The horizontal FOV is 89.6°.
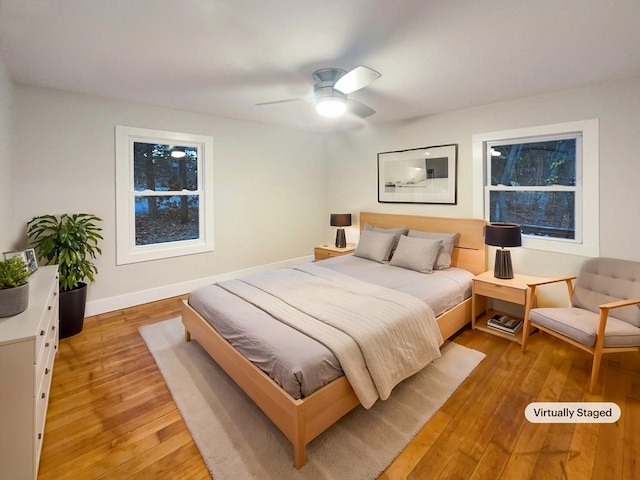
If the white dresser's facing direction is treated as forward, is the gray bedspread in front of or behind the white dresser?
in front

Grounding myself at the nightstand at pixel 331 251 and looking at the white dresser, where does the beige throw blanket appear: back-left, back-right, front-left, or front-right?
front-left

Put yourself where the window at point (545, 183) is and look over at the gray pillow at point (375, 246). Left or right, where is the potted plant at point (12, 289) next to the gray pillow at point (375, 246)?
left

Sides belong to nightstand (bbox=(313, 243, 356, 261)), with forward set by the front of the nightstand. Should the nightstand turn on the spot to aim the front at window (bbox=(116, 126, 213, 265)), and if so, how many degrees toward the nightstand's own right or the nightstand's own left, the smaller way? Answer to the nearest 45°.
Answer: approximately 45° to the nightstand's own right

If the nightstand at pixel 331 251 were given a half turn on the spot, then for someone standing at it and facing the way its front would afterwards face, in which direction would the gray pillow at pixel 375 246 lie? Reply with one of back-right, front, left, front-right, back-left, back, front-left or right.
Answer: right

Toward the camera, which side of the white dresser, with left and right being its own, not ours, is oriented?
right

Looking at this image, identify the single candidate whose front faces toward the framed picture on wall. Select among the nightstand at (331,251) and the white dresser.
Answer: the white dresser

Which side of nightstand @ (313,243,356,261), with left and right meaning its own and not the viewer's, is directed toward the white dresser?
front

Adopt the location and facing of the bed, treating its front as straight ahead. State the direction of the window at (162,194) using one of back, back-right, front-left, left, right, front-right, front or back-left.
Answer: right

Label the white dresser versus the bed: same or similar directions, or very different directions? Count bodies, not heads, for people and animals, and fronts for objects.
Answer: very different directions

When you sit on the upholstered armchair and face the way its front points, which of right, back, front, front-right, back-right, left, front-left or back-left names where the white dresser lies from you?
front

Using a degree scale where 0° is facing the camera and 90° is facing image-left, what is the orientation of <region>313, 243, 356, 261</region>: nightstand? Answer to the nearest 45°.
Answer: approximately 45°

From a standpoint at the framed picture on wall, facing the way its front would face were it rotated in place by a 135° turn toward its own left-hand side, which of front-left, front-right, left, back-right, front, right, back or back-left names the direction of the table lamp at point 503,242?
front-right

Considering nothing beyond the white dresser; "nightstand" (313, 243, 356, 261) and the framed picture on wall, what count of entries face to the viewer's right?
1

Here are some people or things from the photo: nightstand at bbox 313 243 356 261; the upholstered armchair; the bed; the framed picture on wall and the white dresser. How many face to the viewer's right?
1

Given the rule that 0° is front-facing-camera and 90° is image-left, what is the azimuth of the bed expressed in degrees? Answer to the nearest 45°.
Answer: approximately 45°

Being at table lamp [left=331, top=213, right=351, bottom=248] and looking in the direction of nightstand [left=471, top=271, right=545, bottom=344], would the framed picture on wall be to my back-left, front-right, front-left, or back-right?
front-left

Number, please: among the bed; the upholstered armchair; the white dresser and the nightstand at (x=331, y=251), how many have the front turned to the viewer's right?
1
